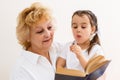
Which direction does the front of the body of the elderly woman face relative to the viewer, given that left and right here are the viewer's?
facing the viewer and to the right of the viewer

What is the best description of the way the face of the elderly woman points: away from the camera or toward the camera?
toward the camera

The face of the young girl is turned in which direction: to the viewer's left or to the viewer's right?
to the viewer's left
